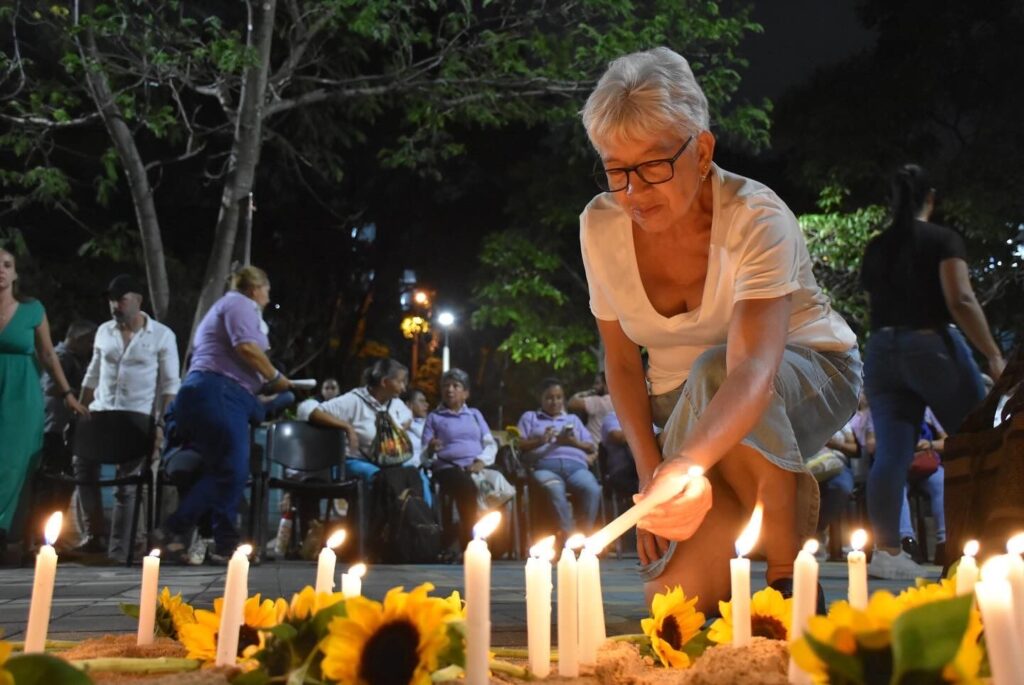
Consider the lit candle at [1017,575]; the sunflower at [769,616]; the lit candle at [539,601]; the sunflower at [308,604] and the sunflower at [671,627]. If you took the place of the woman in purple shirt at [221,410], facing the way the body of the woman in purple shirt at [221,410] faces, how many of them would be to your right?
5

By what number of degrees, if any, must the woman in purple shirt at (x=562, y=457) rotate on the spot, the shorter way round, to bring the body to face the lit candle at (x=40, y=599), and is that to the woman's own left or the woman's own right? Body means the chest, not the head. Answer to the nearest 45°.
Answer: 0° — they already face it

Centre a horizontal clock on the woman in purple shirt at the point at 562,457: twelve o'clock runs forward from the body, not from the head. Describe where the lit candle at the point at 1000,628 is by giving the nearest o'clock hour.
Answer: The lit candle is roughly at 12 o'clock from the woman in purple shirt.

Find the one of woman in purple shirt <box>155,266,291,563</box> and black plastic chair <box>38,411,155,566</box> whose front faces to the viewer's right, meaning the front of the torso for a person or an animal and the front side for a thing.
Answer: the woman in purple shirt

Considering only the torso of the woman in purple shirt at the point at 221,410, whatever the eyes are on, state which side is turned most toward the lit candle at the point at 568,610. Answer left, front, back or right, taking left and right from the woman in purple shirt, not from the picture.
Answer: right

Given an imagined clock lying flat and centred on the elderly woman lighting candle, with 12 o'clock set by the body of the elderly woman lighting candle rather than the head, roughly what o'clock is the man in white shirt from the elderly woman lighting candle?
The man in white shirt is roughly at 3 o'clock from the elderly woman lighting candle.

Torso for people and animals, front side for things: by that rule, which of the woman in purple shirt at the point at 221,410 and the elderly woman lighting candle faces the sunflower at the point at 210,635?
the elderly woman lighting candle

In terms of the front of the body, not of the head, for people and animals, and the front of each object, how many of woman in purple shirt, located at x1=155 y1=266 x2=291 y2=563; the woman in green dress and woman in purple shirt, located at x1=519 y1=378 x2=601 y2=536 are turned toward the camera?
2

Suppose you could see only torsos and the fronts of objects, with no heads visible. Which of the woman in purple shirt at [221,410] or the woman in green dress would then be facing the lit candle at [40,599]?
the woman in green dress

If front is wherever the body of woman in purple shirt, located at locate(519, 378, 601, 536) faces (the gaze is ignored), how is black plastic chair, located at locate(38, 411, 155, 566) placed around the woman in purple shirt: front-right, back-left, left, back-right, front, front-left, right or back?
front-right

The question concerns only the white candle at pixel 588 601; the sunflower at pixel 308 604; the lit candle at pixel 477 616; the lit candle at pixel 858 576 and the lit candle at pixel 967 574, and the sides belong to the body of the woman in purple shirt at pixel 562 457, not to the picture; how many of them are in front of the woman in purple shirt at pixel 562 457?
5

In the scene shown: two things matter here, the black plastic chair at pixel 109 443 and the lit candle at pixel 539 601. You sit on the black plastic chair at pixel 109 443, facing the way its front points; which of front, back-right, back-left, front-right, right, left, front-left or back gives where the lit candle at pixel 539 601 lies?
front-left

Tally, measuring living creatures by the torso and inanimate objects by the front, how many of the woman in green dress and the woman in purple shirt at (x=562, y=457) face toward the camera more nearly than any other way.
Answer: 2

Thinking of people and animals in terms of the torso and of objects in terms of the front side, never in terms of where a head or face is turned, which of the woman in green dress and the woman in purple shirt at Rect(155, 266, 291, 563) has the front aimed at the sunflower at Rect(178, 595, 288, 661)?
the woman in green dress

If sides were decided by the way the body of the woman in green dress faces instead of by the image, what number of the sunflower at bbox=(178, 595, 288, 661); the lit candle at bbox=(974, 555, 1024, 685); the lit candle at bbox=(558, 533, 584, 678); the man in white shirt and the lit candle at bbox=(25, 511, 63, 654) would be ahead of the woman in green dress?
4

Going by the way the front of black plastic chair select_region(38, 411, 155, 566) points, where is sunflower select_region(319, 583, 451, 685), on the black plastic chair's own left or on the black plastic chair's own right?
on the black plastic chair's own left
